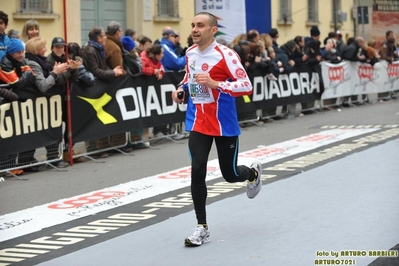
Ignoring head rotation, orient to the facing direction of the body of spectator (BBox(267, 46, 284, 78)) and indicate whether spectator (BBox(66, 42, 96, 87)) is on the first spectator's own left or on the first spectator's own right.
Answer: on the first spectator's own right

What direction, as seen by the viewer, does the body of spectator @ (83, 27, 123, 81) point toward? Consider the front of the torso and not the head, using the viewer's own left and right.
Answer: facing to the right of the viewer

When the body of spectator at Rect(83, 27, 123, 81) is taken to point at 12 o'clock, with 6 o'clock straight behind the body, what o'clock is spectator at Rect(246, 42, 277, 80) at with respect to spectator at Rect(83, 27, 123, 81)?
spectator at Rect(246, 42, 277, 80) is roughly at 10 o'clock from spectator at Rect(83, 27, 123, 81).

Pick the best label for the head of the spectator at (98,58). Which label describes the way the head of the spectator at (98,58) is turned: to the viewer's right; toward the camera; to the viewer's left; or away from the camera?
to the viewer's right

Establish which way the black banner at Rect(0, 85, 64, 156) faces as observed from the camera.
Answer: facing the viewer and to the right of the viewer

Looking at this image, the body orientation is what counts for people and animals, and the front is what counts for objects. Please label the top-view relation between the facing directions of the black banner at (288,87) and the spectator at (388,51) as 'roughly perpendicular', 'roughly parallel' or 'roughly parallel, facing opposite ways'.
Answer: roughly parallel

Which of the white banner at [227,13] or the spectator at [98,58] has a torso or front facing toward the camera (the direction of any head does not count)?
the white banner

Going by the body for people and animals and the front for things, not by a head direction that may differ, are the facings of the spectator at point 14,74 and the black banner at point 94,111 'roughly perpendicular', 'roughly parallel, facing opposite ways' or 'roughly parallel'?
roughly parallel

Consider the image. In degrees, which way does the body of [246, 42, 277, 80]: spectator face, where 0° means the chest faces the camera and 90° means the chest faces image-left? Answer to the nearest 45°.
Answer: approximately 315°

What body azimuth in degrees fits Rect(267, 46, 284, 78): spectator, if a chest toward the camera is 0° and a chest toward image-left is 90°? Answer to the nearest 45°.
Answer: approximately 315°

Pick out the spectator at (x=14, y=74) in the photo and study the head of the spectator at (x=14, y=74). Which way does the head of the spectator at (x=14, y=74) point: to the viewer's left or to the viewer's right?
to the viewer's right
